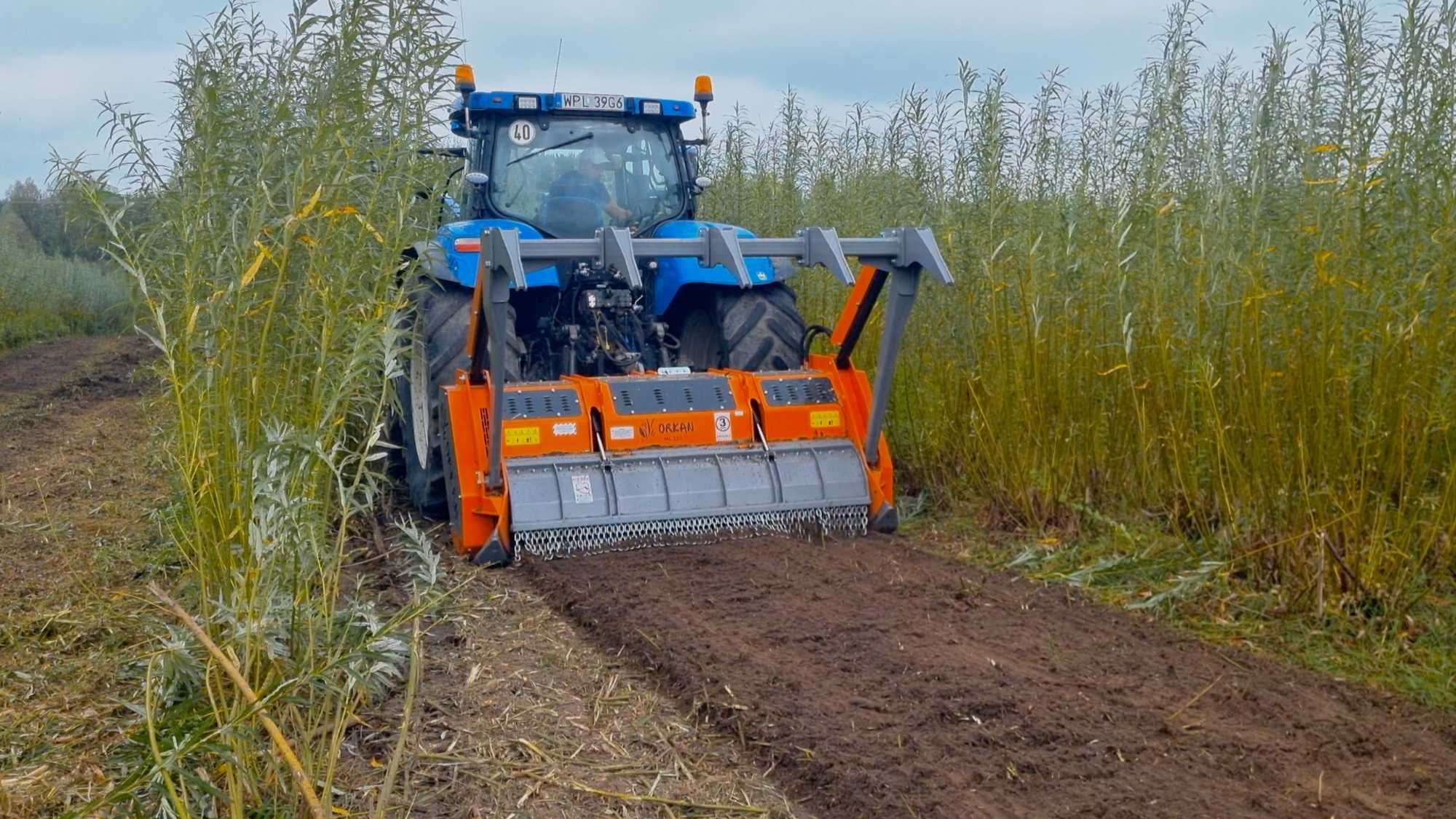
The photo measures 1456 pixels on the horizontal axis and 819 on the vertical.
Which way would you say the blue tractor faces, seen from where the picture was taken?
facing away from the viewer
